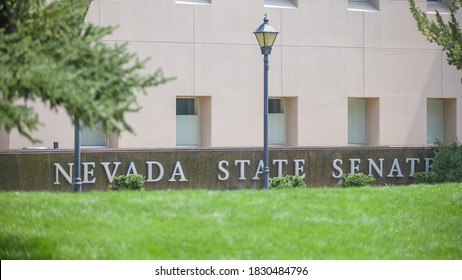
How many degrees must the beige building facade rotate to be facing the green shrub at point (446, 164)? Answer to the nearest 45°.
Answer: approximately 90° to its left

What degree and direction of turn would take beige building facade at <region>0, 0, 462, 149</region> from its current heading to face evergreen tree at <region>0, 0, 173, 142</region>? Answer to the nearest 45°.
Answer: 0° — it already faces it

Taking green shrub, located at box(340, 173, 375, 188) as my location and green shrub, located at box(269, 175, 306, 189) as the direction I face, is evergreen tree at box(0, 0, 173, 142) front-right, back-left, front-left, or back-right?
front-left

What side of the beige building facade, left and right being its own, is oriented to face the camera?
front

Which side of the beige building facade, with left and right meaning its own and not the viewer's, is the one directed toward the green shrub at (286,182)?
front

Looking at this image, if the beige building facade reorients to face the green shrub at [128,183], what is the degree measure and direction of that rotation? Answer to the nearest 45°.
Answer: approximately 45° to its right
